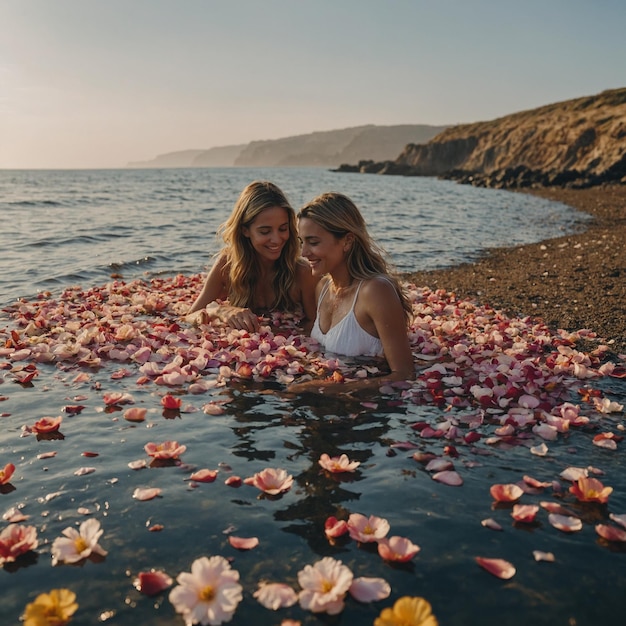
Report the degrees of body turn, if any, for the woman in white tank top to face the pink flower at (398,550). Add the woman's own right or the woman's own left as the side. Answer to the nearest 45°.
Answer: approximately 45° to the woman's own left

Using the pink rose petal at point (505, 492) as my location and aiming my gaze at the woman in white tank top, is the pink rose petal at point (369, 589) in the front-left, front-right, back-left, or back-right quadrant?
back-left

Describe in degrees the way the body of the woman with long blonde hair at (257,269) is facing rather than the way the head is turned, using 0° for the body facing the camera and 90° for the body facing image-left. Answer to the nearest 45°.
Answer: approximately 0°

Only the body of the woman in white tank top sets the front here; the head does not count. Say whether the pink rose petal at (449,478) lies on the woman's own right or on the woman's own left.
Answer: on the woman's own left

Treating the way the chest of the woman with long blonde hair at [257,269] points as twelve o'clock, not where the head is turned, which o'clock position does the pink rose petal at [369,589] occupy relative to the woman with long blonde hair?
The pink rose petal is roughly at 12 o'clock from the woman with long blonde hair.

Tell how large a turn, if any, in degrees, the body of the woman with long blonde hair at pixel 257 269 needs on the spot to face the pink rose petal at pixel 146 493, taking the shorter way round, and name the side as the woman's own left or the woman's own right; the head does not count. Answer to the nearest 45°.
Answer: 0° — they already face it

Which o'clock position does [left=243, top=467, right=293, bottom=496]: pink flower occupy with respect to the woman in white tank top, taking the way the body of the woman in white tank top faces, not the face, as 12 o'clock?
The pink flower is roughly at 11 o'clock from the woman in white tank top.

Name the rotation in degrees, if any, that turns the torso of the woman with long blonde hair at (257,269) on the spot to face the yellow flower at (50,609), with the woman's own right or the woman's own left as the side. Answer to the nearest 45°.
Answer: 0° — they already face it

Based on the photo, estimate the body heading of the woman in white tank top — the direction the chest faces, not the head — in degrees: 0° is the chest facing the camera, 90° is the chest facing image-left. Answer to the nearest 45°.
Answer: approximately 45°

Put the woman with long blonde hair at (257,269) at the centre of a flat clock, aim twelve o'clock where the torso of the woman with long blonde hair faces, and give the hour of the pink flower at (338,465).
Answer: The pink flower is roughly at 12 o'clock from the woman with long blonde hair.

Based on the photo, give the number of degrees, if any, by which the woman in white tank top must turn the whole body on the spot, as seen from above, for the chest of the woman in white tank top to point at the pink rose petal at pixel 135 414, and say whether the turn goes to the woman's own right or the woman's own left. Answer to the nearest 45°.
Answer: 0° — they already face it
